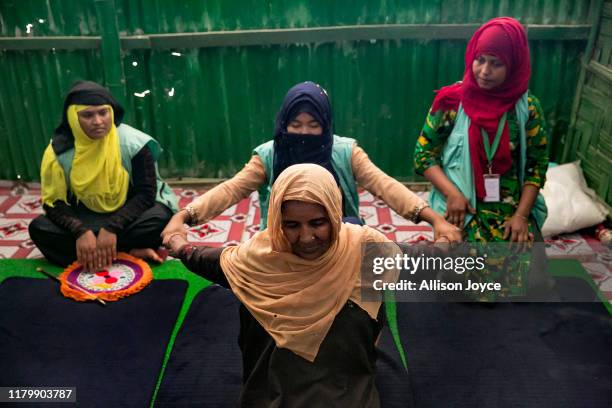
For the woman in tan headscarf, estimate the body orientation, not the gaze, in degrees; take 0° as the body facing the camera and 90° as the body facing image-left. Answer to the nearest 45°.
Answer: approximately 0°

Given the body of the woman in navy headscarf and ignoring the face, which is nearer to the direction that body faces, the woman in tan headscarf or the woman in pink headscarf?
the woman in tan headscarf

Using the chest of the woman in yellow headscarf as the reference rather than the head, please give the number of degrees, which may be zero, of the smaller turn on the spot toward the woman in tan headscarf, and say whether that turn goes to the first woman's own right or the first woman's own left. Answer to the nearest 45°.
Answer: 0° — they already face them

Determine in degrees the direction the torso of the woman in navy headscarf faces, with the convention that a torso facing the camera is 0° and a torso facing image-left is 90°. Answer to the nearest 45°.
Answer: approximately 0°

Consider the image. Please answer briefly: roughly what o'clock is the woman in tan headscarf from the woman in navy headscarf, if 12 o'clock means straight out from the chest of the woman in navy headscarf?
The woman in tan headscarf is roughly at 12 o'clock from the woman in navy headscarf.

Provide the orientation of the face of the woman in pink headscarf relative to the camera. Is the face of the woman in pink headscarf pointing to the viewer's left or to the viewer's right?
to the viewer's left

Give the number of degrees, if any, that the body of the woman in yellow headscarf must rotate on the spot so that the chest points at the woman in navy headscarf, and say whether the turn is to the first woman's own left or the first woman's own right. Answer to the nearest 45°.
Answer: approximately 45° to the first woman's own left

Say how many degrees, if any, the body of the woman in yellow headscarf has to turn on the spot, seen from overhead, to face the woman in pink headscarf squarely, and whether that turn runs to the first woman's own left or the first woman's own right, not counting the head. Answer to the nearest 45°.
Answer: approximately 45° to the first woman's own left
